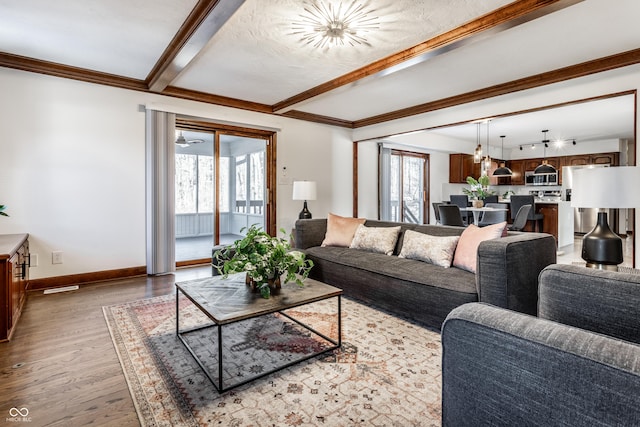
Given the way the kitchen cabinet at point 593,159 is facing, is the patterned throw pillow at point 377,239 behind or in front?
in front

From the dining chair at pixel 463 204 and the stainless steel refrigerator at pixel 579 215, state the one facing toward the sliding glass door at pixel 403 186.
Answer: the stainless steel refrigerator

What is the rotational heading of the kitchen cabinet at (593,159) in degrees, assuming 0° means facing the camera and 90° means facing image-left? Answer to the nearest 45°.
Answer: approximately 0°

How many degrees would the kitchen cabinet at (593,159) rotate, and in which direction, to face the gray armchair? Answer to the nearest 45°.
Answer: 0° — it already faces it

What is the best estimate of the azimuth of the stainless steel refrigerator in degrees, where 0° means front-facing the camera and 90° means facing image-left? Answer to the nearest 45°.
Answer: approximately 45°

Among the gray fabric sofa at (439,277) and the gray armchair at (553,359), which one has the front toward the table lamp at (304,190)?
the gray armchair

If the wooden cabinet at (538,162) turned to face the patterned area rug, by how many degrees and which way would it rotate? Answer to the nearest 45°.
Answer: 0° — it already faces it
